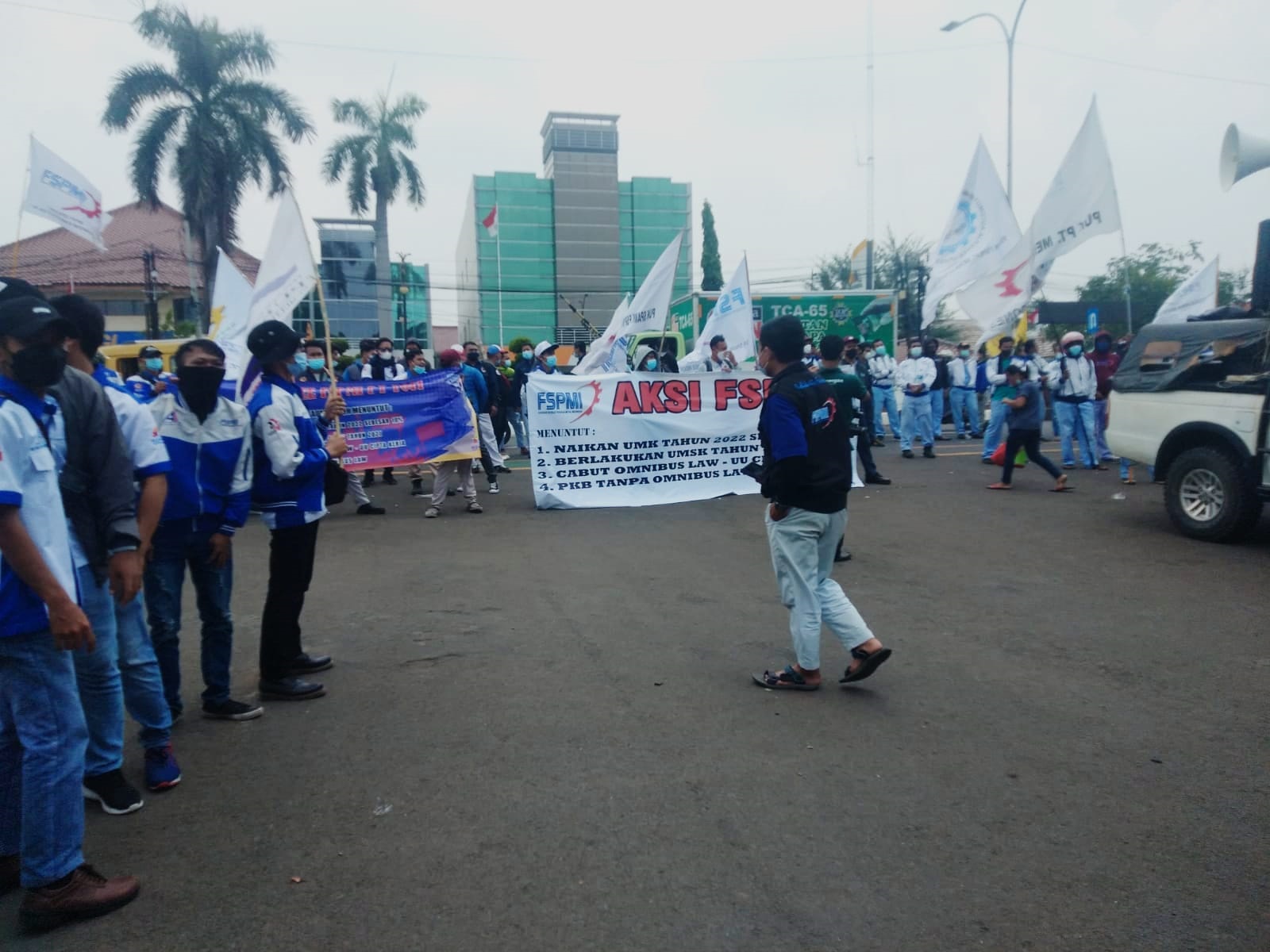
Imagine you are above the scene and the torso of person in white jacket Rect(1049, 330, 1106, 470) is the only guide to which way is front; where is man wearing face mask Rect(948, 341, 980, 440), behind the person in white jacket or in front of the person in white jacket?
behind

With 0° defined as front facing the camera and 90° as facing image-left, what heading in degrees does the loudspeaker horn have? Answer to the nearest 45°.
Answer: approximately 90°

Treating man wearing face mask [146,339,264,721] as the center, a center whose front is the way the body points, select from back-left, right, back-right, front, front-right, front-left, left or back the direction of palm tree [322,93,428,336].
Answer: back

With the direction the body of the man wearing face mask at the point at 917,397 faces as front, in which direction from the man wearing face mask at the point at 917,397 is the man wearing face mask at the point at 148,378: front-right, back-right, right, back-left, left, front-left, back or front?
front-right

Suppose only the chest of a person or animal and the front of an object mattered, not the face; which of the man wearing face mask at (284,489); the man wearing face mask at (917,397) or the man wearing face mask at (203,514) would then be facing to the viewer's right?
the man wearing face mask at (284,489)

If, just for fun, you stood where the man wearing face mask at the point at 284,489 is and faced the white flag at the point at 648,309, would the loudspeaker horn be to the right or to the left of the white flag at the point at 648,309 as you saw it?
right

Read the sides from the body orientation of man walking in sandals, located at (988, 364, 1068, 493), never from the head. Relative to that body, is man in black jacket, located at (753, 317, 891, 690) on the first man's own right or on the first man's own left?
on the first man's own left

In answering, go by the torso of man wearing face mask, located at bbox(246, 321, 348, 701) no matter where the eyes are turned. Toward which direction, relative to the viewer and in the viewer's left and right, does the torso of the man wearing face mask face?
facing to the right of the viewer

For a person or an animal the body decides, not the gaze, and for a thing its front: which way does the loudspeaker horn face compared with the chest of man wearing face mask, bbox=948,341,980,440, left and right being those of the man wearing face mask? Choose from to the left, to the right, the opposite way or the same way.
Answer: to the right

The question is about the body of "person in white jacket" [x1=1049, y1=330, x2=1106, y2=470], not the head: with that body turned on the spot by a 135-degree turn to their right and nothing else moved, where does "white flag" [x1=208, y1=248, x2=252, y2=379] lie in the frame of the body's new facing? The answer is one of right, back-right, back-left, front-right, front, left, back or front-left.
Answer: left

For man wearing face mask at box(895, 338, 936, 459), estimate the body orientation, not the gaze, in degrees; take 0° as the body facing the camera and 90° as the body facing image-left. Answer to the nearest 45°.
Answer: approximately 0°

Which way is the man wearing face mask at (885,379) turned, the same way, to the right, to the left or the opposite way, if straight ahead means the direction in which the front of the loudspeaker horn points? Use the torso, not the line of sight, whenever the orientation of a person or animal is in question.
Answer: to the left

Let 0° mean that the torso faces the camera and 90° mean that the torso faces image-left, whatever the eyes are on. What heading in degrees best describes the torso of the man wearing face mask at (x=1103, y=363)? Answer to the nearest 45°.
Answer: approximately 0°
